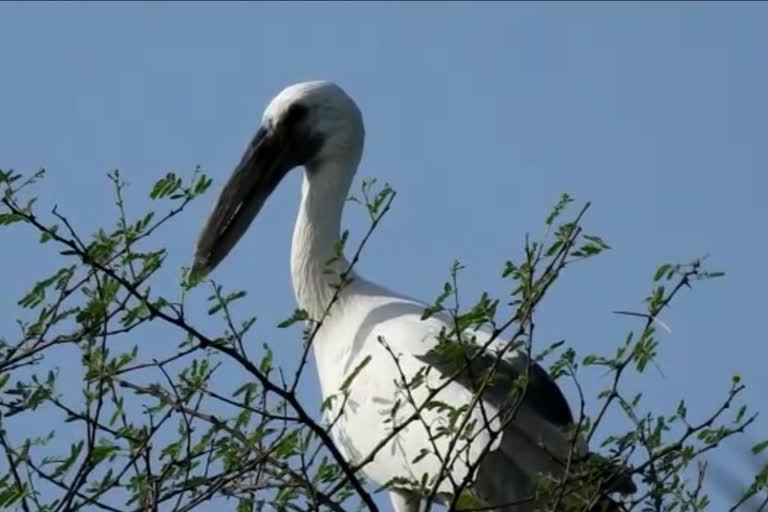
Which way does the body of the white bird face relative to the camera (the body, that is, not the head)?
to the viewer's left
